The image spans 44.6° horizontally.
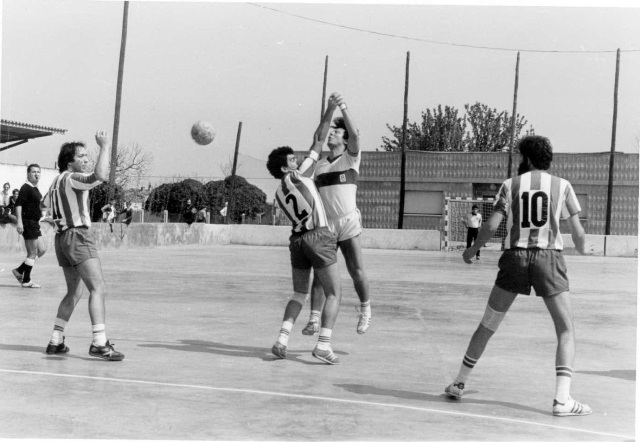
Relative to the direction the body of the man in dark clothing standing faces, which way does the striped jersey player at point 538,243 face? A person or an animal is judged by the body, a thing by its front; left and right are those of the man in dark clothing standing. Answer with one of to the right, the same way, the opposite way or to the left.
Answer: to the left

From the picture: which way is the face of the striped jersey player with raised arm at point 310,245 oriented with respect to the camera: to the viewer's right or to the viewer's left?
to the viewer's right

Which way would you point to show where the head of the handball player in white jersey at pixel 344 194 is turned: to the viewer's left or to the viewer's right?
to the viewer's left

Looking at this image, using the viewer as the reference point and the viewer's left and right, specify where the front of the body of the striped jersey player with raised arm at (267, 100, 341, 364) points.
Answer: facing away from the viewer and to the right of the viewer

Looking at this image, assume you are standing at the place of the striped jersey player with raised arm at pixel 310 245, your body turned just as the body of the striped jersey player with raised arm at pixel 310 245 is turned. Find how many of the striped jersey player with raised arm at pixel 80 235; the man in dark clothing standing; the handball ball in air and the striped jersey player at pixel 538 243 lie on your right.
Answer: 1

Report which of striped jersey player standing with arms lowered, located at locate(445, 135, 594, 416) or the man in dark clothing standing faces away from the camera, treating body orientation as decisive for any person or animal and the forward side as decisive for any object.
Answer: the striped jersey player standing with arms lowered

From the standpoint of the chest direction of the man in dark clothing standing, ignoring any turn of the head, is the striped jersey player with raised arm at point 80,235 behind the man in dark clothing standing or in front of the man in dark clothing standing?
in front

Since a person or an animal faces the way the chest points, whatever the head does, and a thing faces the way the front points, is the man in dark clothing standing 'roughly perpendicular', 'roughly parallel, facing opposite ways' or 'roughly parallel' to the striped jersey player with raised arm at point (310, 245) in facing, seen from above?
roughly perpendicular

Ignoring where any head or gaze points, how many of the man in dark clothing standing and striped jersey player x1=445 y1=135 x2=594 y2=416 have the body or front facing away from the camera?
1

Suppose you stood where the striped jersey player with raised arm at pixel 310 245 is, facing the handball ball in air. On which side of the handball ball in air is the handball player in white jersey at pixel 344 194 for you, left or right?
right

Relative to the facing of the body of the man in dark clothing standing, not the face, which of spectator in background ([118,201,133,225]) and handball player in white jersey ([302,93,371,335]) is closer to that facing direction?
the handball player in white jersey

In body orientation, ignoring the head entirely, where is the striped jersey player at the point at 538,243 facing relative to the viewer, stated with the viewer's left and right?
facing away from the viewer

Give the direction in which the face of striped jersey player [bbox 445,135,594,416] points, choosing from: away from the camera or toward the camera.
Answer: away from the camera
